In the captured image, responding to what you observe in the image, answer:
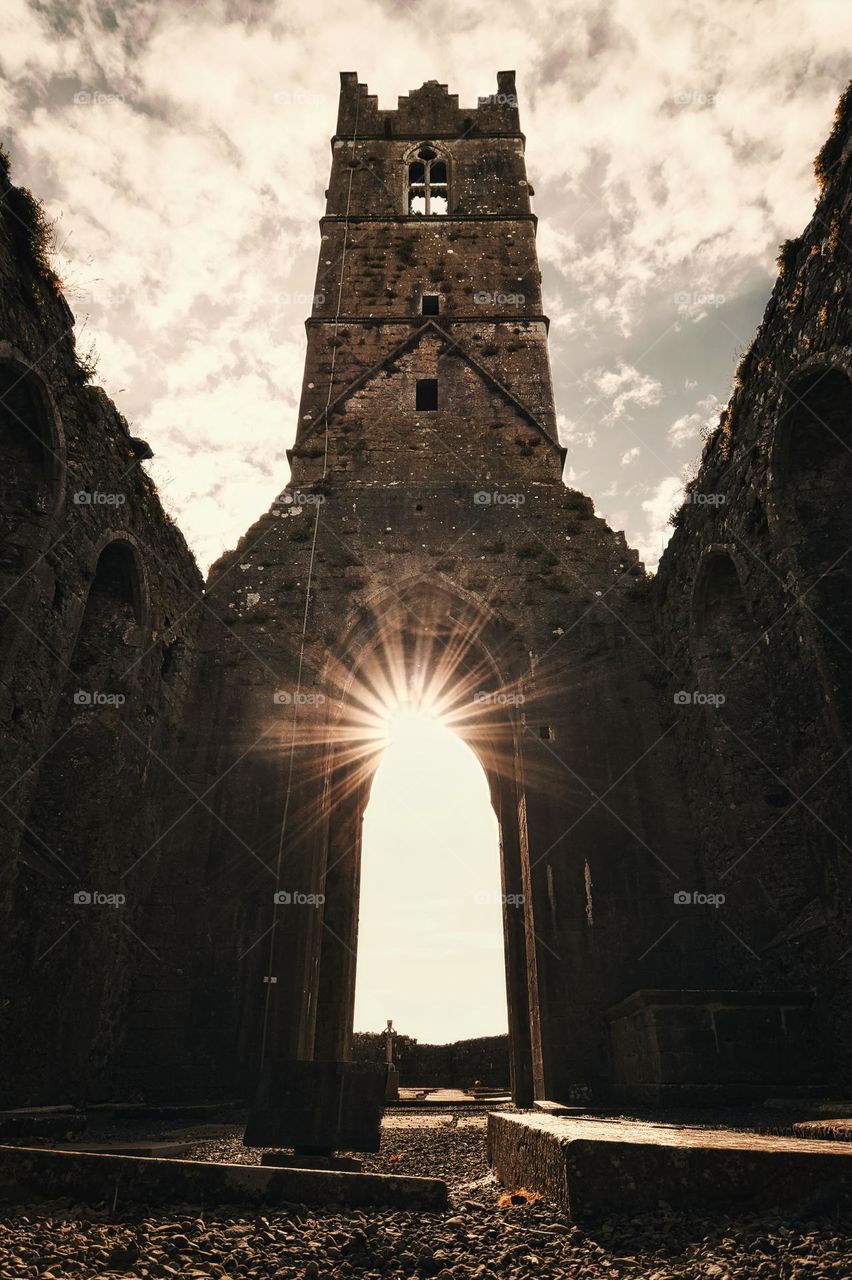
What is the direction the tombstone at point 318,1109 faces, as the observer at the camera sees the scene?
facing the viewer

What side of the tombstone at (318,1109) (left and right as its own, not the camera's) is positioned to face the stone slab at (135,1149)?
right

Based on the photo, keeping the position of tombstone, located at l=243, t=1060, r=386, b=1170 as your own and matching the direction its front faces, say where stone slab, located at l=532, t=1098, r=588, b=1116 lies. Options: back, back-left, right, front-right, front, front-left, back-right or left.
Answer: back-left

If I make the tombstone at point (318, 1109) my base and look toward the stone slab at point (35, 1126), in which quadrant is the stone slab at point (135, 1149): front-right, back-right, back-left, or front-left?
front-left

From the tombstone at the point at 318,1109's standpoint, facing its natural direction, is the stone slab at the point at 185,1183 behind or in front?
in front

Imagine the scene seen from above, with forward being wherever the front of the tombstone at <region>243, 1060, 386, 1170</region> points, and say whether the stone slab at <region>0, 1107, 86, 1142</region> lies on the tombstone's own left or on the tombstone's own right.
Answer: on the tombstone's own right

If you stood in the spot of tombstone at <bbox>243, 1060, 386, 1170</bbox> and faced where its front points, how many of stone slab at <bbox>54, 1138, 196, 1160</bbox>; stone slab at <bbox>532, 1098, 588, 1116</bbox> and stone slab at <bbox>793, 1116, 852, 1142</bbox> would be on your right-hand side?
1
